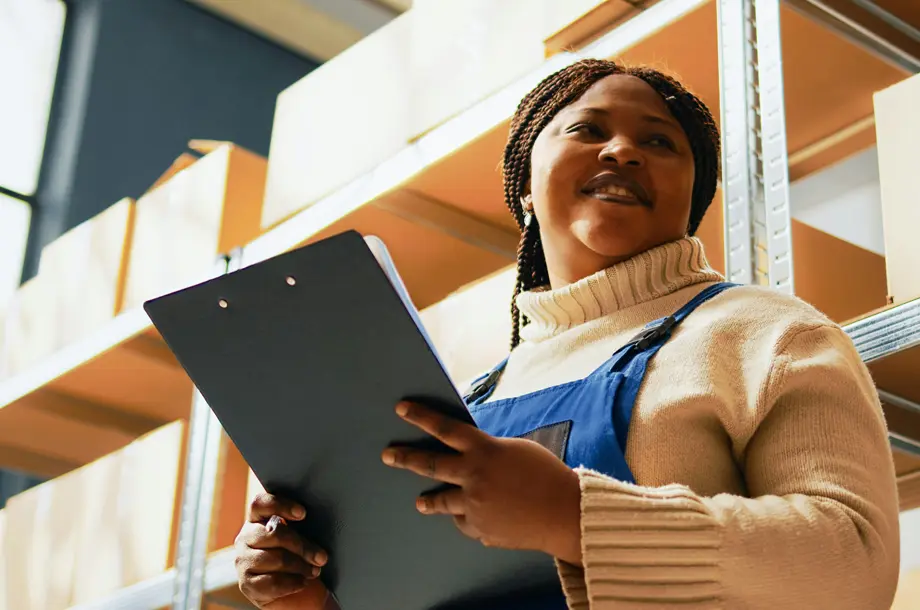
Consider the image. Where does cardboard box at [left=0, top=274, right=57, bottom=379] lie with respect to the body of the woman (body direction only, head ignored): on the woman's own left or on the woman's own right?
on the woman's own right

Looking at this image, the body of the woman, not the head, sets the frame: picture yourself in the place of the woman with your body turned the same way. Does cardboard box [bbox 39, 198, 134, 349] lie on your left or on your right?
on your right

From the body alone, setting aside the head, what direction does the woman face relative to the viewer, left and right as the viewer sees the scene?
facing the viewer and to the left of the viewer

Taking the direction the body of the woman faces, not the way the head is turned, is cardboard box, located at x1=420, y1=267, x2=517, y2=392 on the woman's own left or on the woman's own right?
on the woman's own right

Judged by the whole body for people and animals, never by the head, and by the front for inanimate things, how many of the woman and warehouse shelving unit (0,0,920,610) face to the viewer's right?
0

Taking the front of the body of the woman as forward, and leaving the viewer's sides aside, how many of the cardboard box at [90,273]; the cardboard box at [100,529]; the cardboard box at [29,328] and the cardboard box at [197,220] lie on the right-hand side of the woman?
4
